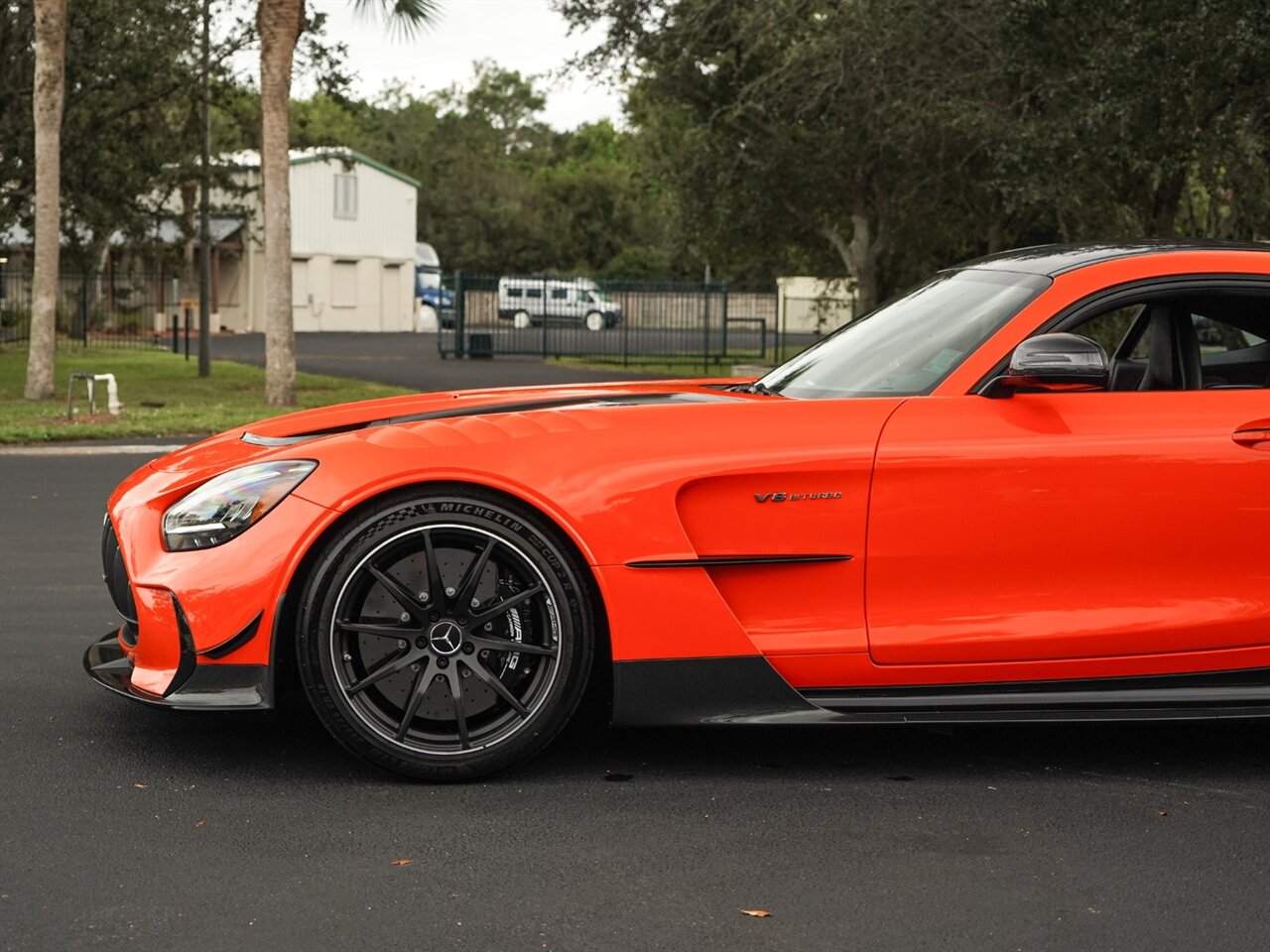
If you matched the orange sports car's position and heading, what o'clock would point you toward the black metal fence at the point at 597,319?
The black metal fence is roughly at 3 o'clock from the orange sports car.

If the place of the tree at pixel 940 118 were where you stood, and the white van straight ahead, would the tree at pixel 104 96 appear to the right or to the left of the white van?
left

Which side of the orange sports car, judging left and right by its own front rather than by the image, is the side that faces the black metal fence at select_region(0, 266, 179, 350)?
right

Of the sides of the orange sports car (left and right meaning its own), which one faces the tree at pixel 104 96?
right

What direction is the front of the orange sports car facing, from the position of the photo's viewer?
facing to the left of the viewer
